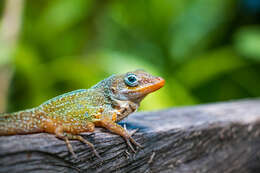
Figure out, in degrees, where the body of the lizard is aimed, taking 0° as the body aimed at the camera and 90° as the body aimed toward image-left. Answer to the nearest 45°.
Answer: approximately 270°
